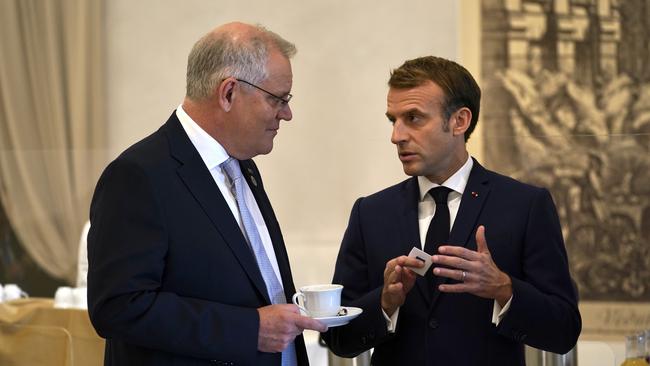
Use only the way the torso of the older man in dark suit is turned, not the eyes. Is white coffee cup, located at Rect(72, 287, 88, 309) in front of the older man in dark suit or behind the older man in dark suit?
behind

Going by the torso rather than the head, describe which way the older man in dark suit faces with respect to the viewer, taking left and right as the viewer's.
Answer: facing the viewer and to the right of the viewer

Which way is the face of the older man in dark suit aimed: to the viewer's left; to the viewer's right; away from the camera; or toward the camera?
to the viewer's right

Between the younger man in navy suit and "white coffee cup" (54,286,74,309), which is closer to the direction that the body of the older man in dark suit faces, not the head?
the younger man in navy suit

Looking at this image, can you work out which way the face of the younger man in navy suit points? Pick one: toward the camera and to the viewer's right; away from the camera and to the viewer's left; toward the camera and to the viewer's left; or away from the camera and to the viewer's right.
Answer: toward the camera and to the viewer's left

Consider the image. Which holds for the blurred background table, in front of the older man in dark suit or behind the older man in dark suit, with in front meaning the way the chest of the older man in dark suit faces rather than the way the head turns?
behind

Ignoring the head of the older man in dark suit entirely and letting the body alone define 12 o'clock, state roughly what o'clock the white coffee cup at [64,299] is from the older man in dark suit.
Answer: The white coffee cup is roughly at 7 o'clock from the older man in dark suit.

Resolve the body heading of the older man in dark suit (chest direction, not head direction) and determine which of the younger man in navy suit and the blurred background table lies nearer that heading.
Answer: the younger man in navy suit

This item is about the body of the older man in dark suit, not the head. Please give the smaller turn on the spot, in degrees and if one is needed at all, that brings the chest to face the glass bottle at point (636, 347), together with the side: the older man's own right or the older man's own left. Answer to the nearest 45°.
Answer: approximately 45° to the older man's own left

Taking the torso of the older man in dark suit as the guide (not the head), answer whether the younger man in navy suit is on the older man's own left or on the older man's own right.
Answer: on the older man's own left
